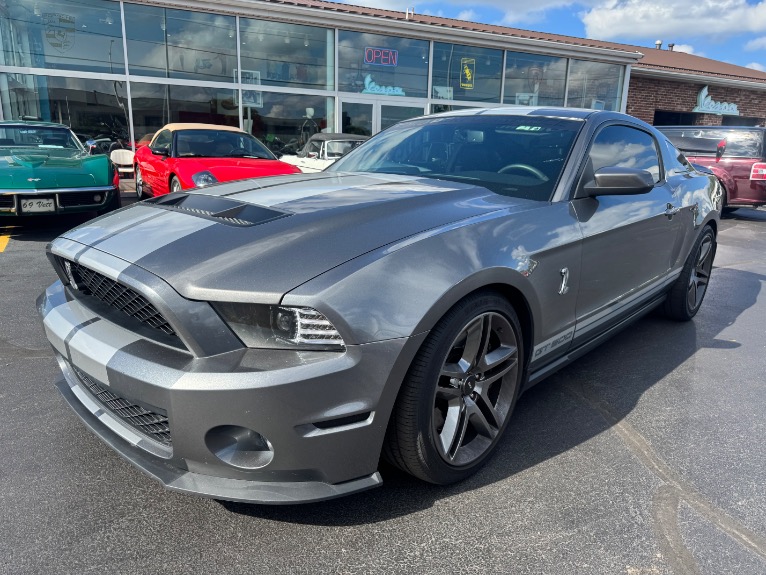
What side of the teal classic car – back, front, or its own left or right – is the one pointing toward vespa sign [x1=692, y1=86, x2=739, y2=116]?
left

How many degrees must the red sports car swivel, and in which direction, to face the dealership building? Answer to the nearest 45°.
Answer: approximately 135° to its left

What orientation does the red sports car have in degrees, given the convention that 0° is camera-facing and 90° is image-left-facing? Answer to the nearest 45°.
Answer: approximately 315°

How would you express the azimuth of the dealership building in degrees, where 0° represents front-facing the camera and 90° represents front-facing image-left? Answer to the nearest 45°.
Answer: approximately 315°

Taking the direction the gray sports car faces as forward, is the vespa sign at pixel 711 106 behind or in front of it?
behind

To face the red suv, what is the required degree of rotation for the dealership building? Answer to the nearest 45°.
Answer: approximately 45° to its left

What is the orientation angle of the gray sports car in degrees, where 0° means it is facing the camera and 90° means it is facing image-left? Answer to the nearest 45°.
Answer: approximately 45°

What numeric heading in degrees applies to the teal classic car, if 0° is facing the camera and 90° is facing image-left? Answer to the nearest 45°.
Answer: approximately 0°

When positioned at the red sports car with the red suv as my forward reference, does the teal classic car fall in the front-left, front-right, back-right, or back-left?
back-right

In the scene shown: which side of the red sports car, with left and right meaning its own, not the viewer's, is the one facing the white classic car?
left

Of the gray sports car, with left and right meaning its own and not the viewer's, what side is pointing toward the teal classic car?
right
